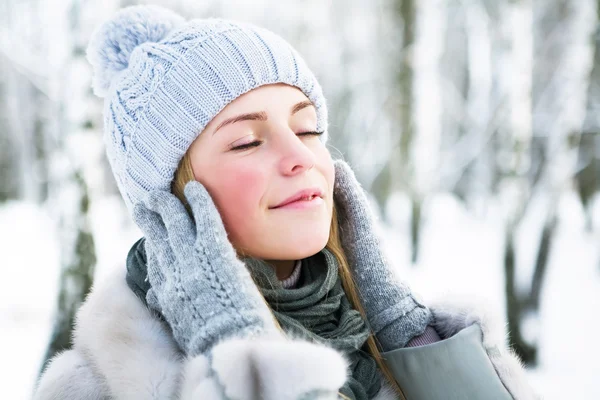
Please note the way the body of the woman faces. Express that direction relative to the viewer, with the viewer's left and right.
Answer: facing the viewer and to the right of the viewer

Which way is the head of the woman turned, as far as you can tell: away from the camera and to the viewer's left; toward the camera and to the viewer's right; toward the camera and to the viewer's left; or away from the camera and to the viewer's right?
toward the camera and to the viewer's right
